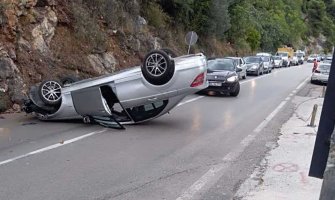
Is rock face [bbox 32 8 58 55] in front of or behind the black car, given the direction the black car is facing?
in front

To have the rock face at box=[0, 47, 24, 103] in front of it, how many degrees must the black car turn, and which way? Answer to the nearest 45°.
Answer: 0° — it already faces it

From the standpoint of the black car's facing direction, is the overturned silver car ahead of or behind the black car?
ahead

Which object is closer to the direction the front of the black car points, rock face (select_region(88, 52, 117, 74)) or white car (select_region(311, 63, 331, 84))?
the rock face

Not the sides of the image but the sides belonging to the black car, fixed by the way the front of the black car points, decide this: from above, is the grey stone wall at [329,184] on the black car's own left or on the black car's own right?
on the black car's own left

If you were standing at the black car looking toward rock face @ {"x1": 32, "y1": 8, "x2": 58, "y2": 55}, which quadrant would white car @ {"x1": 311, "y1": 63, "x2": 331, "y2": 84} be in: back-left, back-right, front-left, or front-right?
back-right

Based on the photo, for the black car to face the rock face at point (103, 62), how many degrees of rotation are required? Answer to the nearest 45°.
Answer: approximately 45° to its right

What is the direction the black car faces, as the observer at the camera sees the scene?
facing the viewer and to the left of the viewer
